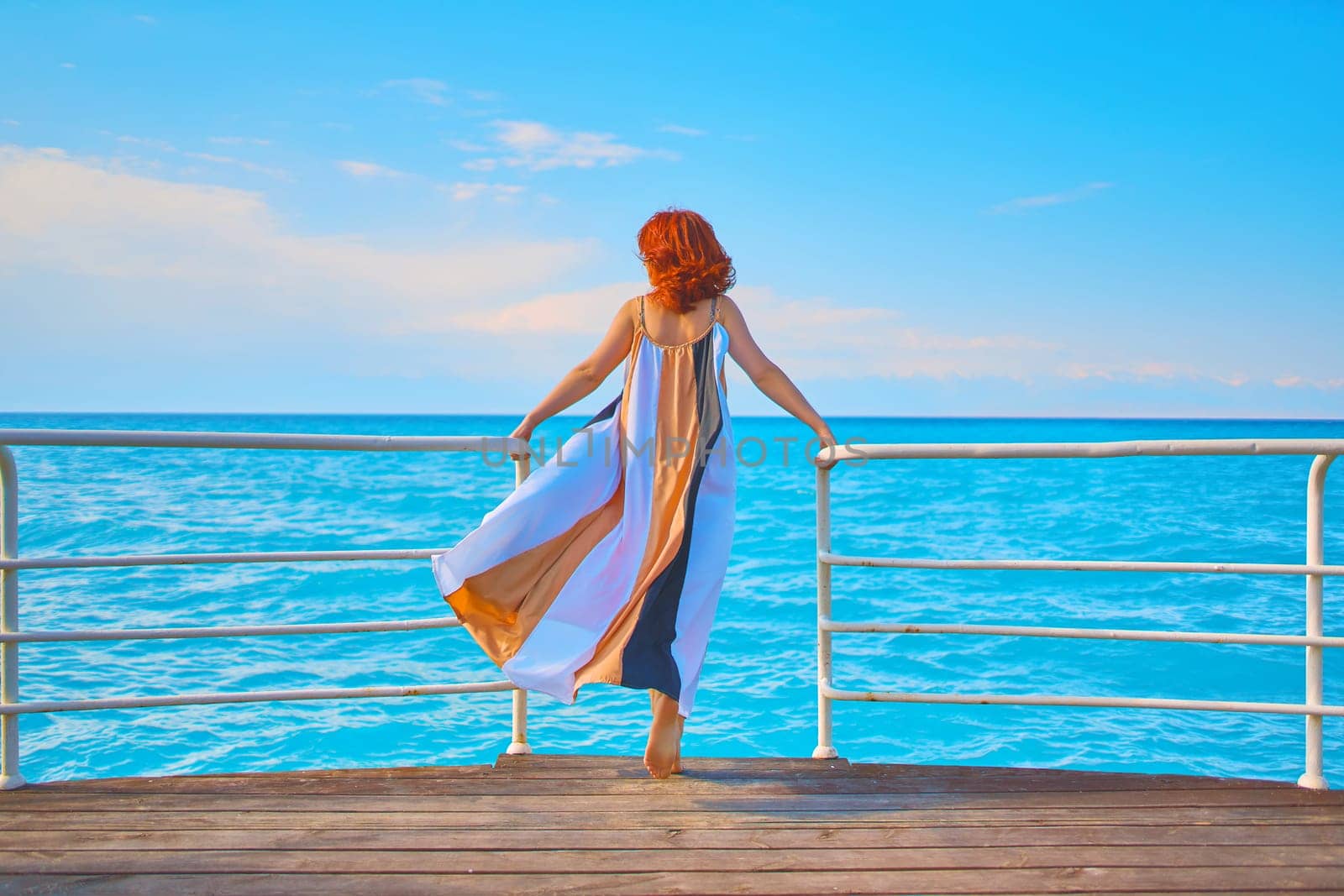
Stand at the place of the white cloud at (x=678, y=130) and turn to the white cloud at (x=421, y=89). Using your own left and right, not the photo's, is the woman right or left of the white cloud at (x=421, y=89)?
left

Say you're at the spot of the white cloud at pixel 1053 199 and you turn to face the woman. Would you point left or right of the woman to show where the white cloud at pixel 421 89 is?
right

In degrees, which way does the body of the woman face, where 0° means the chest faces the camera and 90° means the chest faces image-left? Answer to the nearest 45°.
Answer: approximately 180°

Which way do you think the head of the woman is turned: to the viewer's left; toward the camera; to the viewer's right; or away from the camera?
away from the camera

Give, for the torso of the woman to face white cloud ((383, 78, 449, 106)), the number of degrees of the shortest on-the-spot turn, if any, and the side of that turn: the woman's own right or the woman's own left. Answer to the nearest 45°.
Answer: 0° — they already face it

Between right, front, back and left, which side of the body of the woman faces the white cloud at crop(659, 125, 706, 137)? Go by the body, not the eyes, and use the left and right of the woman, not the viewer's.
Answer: front

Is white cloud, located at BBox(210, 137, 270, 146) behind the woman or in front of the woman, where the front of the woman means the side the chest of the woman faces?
in front

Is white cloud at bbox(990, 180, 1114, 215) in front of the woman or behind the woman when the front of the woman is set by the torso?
in front

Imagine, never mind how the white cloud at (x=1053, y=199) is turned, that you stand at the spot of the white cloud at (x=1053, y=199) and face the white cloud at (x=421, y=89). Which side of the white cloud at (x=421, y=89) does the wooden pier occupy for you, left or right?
left
